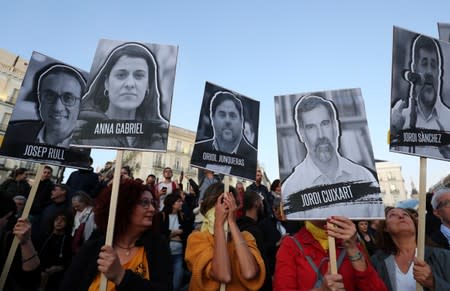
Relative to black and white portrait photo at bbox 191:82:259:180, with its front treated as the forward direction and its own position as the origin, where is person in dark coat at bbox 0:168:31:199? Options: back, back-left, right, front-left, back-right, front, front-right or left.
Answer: back-right

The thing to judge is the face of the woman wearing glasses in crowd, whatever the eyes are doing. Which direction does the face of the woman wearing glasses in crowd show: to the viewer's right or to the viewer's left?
to the viewer's right

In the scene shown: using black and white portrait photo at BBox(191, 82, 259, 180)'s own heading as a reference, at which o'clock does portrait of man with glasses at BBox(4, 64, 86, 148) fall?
The portrait of man with glasses is roughly at 3 o'clock from the black and white portrait photo.

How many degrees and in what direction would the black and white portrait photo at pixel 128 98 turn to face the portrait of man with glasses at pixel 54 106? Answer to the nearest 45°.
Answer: approximately 135° to its right

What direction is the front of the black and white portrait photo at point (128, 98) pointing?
toward the camera

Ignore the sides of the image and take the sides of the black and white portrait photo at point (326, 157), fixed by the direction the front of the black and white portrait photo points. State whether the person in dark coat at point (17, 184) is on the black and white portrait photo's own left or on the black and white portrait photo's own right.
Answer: on the black and white portrait photo's own right

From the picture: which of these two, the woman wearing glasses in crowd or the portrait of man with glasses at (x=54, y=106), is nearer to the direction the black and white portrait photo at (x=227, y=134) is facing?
the woman wearing glasses in crowd

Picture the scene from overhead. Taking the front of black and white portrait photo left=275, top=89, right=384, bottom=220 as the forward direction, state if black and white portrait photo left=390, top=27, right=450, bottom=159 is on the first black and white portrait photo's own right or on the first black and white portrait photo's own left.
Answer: on the first black and white portrait photo's own left

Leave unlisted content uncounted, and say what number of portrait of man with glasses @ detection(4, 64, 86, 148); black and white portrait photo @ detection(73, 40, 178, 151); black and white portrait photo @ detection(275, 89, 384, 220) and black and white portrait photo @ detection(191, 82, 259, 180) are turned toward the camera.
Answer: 4

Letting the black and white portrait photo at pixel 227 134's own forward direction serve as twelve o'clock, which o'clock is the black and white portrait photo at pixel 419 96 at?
the black and white portrait photo at pixel 419 96 is roughly at 10 o'clock from the black and white portrait photo at pixel 227 134.

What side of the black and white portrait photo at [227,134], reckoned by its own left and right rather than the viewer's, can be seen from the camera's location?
front

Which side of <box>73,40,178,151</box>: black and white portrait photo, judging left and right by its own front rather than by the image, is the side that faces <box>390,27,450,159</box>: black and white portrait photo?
left

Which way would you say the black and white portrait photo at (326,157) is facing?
toward the camera

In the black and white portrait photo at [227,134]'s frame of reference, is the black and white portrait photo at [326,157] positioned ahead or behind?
ahead

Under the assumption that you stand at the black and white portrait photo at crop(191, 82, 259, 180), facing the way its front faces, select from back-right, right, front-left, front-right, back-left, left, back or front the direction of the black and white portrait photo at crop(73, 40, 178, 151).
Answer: front-right
